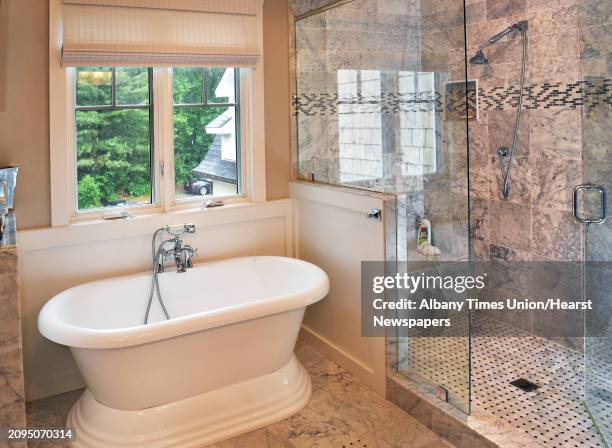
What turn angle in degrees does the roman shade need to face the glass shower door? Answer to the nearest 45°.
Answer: approximately 45° to its left

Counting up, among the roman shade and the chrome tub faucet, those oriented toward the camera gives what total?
2

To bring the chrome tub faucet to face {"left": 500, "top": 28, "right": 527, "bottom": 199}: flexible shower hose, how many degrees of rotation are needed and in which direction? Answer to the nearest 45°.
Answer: approximately 90° to its left

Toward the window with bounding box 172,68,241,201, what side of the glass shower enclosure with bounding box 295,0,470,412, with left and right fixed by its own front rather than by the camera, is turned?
right

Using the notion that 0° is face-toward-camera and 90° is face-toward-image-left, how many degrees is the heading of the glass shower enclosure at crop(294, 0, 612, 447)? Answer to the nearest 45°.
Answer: approximately 45°

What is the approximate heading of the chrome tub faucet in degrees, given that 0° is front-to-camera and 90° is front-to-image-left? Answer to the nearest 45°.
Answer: approximately 0°
